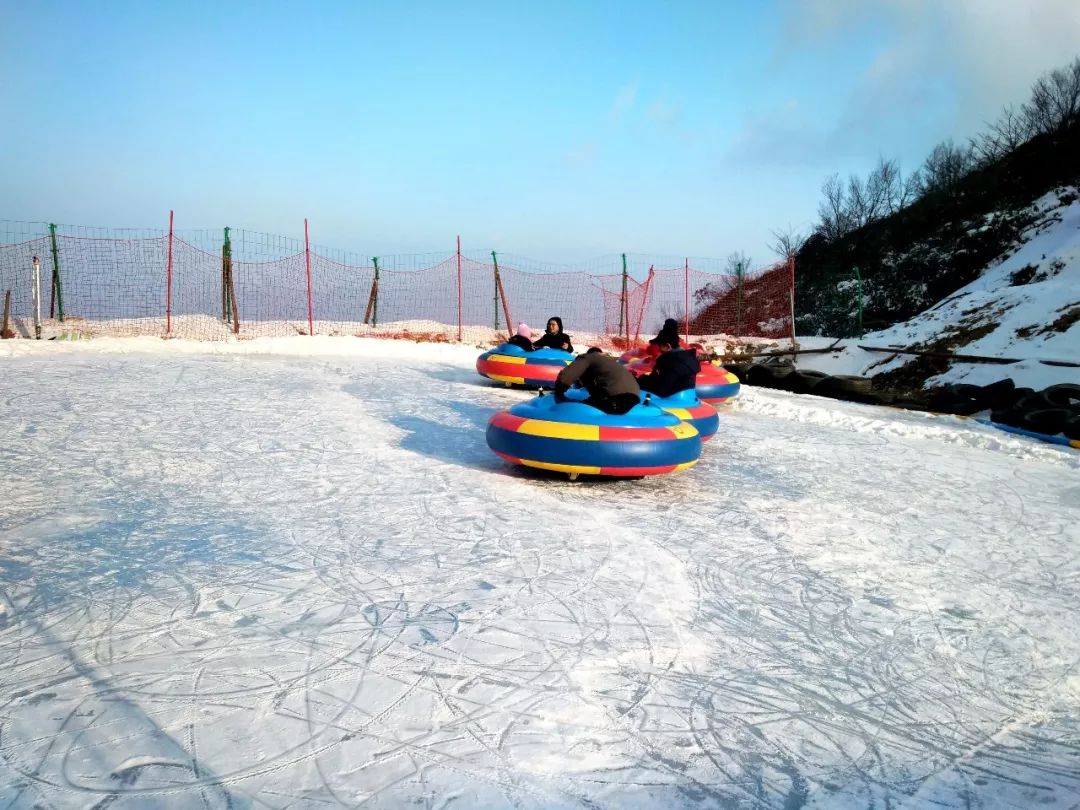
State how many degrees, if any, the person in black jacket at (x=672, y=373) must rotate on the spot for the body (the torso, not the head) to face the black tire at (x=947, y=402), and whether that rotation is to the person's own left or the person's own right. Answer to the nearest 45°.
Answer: approximately 135° to the person's own right

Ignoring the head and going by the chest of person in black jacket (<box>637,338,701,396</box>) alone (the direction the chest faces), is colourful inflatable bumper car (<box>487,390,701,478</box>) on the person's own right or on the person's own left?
on the person's own left

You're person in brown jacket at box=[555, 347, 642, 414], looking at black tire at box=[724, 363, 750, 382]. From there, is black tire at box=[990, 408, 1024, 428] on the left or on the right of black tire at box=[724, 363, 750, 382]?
right

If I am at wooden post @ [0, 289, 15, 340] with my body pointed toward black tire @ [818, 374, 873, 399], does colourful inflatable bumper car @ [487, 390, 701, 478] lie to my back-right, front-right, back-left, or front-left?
front-right

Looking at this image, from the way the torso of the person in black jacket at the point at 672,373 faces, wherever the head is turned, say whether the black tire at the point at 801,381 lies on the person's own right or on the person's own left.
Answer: on the person's own right

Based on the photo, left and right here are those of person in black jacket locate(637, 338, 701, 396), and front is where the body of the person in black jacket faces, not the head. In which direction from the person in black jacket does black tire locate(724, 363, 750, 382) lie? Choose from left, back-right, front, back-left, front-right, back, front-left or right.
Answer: right

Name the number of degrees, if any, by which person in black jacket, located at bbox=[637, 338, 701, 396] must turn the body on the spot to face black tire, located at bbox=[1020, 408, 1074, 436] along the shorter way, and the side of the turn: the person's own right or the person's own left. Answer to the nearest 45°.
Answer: approximately 135° to the person's own right

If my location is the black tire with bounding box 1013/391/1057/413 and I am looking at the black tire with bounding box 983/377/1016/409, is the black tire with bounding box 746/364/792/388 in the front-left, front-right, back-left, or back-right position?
front-left
